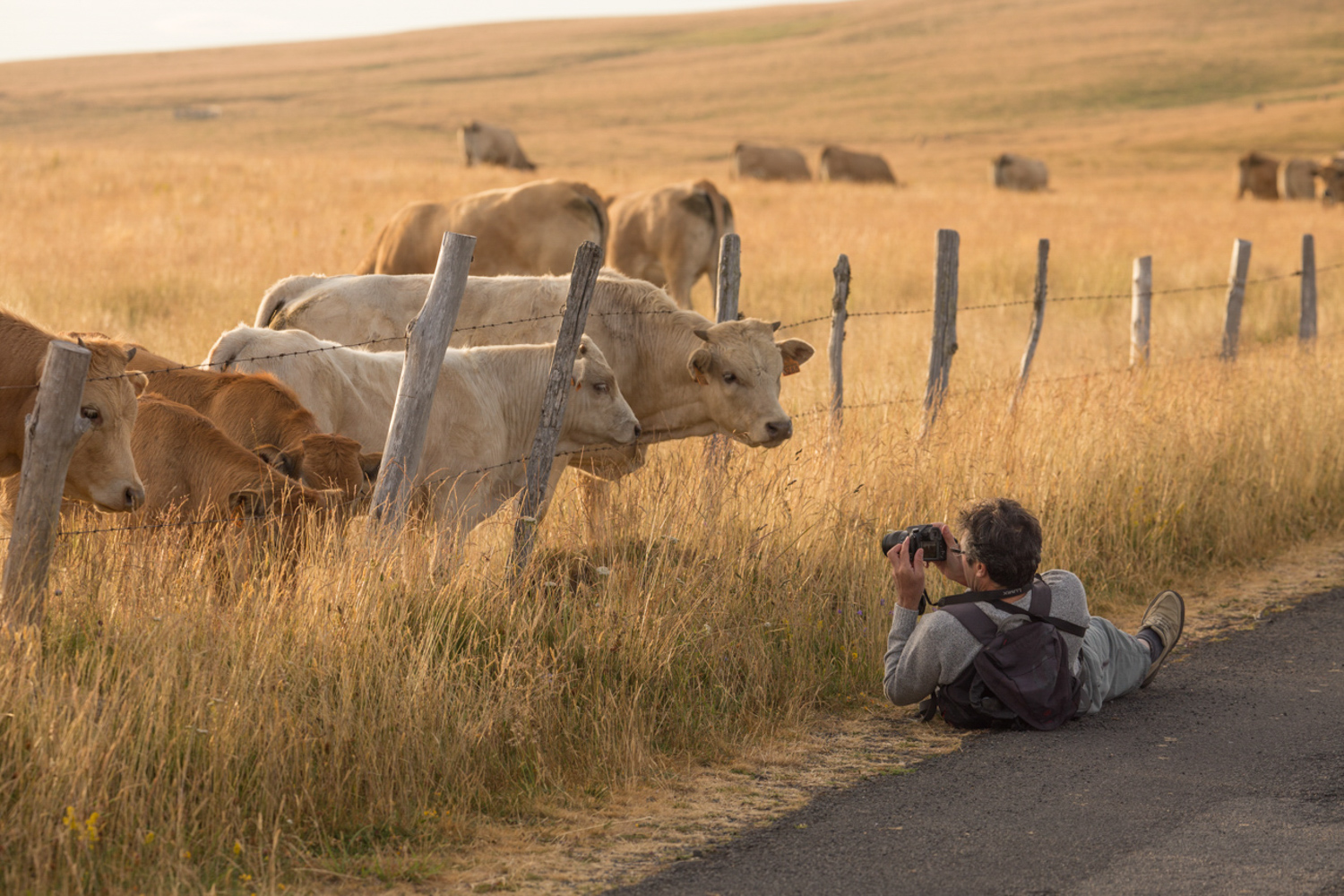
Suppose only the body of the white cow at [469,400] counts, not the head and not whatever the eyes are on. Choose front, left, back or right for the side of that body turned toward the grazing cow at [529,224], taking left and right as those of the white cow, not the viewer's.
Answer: left

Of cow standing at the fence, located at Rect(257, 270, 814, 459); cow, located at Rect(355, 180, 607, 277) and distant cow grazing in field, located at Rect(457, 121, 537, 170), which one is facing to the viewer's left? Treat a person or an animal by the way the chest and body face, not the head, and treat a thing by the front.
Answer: cow, located at Rect(355, 180, 607, 277)

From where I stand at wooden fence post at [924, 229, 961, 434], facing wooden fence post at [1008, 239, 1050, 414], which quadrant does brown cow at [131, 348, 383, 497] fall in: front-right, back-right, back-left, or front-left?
back-left

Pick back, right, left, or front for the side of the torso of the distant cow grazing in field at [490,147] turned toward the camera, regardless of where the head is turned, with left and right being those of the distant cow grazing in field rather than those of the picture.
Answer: right

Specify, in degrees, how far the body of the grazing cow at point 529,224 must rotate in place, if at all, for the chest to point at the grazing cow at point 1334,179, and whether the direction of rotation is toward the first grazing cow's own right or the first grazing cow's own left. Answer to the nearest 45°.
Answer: approximately 135° to the first grazing cow's own right

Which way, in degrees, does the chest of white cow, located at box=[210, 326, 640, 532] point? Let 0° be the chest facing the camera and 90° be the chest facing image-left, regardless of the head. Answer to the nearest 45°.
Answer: approximately 270°

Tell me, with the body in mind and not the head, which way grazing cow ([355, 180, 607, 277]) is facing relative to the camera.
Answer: to the viewer's left

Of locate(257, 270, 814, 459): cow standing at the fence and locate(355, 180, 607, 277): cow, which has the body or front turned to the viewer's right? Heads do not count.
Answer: locate(257, 270, 814, 459): cow standing at the fence

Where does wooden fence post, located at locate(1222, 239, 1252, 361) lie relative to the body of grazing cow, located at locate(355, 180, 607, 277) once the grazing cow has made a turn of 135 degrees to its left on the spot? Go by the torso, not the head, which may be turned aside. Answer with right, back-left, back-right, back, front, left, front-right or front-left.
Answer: front

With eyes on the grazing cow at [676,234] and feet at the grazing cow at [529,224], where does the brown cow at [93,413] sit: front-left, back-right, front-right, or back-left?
back-right

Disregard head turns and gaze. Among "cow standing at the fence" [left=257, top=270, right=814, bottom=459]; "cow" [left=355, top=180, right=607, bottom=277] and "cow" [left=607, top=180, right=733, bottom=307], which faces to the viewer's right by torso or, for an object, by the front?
"cow standing at the fence" [left=257, top=270, right=814, bottom=459]

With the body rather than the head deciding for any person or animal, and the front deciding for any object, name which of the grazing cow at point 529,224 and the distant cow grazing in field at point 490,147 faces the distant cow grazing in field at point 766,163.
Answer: the distant cow grazing in field at point 490,147
